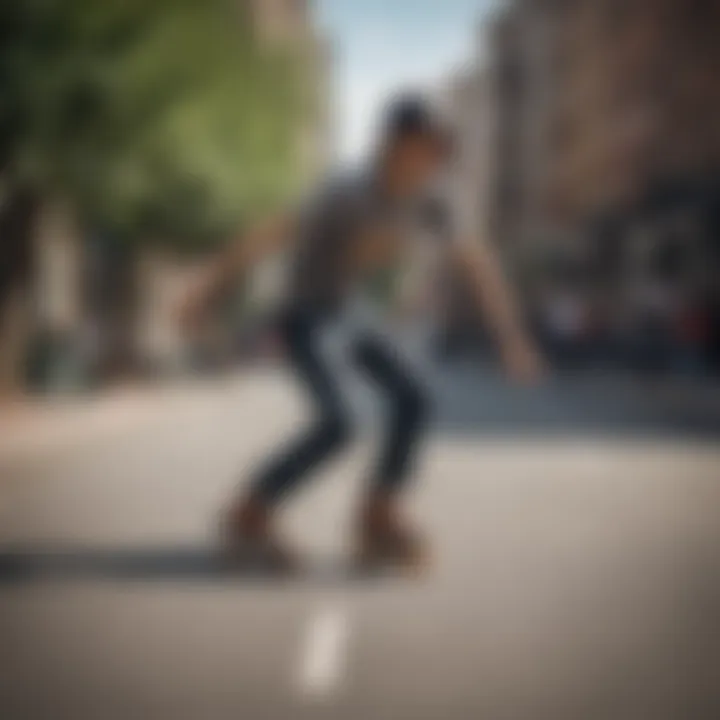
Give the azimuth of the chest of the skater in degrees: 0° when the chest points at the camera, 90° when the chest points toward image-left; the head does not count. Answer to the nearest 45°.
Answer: approximately 315°
